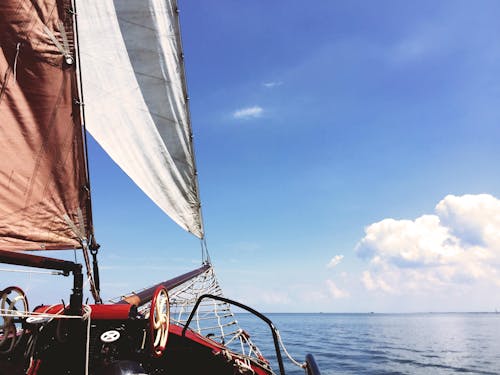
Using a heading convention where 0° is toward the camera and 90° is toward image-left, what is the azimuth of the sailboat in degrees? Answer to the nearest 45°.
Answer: approximately 225°
